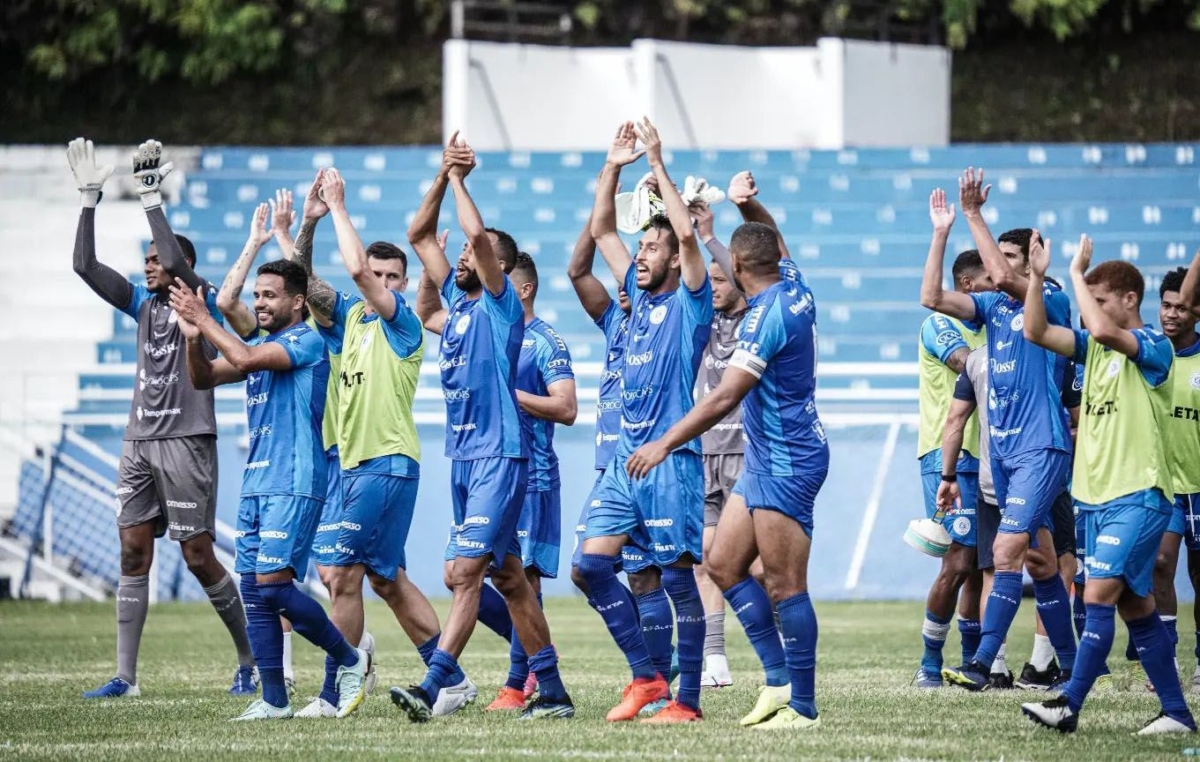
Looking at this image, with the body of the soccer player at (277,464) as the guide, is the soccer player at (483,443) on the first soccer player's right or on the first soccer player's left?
on the first soccer player's left

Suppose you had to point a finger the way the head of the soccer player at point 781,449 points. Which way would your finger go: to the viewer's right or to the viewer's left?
to the viewer's left

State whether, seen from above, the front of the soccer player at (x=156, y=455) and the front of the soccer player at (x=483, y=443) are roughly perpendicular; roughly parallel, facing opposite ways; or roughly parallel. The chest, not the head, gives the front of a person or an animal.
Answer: roughly parallel

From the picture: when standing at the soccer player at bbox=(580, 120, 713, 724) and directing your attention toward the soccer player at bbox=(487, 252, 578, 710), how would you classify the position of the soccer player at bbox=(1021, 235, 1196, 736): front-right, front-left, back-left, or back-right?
back-right

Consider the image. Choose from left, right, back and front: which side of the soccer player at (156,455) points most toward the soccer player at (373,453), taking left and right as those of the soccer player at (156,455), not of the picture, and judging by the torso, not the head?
left

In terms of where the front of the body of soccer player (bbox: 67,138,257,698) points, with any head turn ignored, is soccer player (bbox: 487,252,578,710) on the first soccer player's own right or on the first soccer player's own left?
on the first soccer player's own left

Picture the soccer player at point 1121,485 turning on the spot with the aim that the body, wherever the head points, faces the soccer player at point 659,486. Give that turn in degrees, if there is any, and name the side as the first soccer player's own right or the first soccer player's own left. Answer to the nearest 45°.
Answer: approximately 45° to the first soccer player's own right

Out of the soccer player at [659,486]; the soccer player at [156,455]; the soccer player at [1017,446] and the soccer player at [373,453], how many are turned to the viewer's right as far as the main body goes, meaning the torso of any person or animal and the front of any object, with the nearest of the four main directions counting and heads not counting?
0

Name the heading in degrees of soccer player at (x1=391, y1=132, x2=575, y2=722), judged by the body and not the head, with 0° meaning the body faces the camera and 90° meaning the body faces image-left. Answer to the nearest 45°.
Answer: approximately 45°

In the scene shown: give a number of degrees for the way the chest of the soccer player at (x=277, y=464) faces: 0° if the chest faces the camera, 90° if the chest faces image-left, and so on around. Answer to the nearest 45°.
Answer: approximately 45°

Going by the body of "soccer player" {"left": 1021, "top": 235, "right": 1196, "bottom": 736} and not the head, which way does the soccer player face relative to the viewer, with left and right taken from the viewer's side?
facing the viewer and to the left of the viewer

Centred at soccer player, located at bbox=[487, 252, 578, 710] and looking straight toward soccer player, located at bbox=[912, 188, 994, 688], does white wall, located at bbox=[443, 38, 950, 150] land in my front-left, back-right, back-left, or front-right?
front-left

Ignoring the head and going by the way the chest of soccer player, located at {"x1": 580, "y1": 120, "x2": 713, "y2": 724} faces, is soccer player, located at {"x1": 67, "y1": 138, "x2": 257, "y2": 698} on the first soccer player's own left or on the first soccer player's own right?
on the first soccer player's own right

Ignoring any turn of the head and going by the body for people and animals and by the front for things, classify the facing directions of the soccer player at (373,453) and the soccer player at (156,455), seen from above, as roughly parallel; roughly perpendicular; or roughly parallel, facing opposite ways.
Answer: roughly parallel

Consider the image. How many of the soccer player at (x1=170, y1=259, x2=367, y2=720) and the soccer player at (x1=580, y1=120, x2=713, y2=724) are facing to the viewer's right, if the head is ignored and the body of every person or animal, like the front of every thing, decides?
0

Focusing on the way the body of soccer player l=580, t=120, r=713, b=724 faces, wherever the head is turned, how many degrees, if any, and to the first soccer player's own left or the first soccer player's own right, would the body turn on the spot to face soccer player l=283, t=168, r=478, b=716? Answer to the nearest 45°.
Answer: approximately 90° to the first soccer player's own right

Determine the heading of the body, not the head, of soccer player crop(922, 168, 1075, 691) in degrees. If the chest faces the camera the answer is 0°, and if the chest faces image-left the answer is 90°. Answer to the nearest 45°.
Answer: approximately 45°

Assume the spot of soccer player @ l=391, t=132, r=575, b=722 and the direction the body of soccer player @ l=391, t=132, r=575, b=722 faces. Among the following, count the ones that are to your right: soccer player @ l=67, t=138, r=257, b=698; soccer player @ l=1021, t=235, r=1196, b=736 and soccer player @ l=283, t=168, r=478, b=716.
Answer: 2
